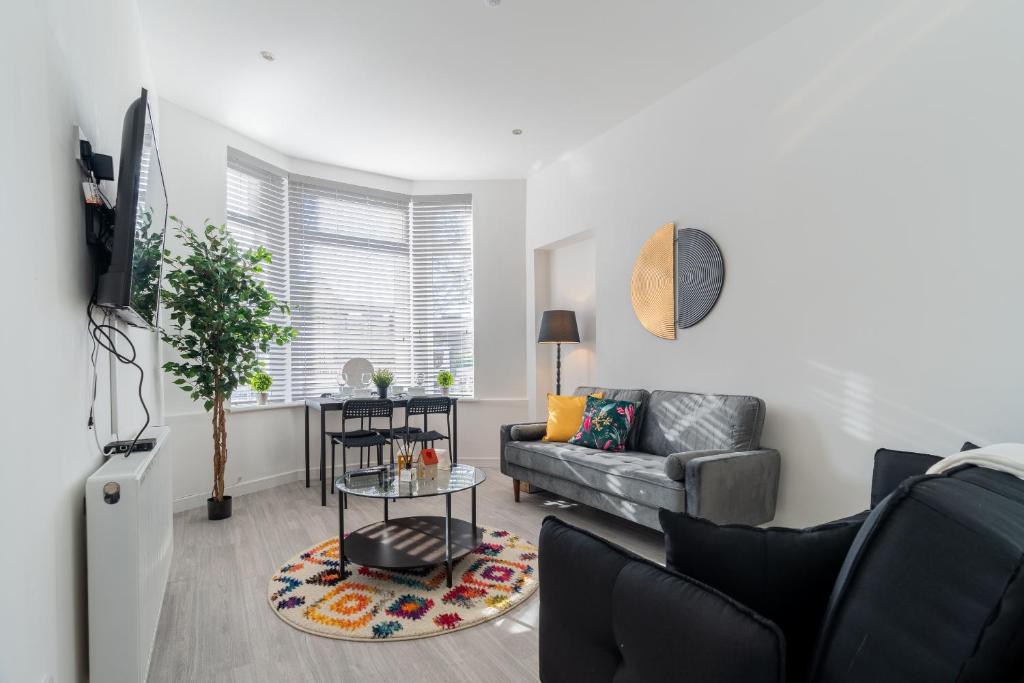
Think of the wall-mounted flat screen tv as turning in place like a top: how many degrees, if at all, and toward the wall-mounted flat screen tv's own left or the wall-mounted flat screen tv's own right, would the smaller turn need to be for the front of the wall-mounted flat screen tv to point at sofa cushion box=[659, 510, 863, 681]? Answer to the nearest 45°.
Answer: approximately 45° to the wall-mounted flat screen tv's own right

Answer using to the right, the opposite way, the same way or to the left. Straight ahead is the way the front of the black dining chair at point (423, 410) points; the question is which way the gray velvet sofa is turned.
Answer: to the left

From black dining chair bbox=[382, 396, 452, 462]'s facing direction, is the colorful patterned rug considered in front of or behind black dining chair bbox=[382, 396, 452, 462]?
behind

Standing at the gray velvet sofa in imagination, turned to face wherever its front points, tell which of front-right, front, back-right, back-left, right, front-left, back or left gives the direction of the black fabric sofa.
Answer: front-left

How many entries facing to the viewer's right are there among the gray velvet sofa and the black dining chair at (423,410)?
0

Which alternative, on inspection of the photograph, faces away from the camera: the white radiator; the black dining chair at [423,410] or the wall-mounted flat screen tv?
the black dining chair

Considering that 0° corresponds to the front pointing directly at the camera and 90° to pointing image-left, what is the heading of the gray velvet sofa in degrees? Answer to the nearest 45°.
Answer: approximately 45°

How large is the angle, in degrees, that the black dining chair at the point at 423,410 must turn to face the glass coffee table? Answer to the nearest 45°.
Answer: approximately 180°

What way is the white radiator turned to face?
to the viewer's right

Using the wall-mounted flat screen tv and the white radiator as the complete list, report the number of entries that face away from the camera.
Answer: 0

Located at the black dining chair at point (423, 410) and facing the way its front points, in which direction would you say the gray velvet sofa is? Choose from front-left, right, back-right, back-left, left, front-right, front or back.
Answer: back-right

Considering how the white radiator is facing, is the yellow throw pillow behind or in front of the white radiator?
in front

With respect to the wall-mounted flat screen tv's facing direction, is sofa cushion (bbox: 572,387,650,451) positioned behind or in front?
in front

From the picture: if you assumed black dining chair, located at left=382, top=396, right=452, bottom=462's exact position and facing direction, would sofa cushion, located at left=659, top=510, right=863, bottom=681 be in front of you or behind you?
behind

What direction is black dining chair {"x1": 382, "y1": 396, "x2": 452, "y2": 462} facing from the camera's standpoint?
away from the camera

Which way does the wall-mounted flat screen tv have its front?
to the viewer's right

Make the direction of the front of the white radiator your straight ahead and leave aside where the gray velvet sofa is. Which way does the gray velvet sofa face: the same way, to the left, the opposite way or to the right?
the opposite way

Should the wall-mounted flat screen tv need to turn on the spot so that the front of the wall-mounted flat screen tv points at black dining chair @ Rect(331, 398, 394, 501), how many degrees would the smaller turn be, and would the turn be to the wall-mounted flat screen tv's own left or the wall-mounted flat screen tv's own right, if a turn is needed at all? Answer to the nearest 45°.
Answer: approximately 45° to the wall-mounted flat screen tv's own left
